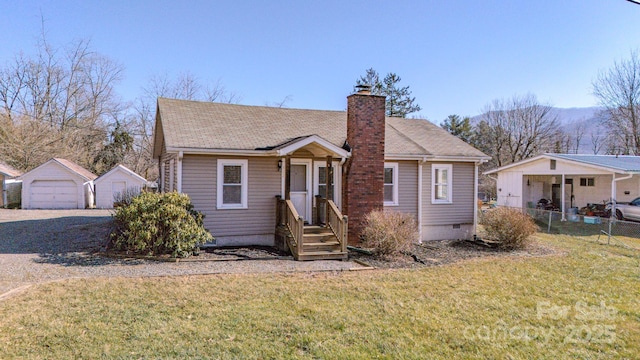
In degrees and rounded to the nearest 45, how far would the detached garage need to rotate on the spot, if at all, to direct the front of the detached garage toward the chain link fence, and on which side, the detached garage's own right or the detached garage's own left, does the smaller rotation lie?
approximately 45° to the detached garage's own left

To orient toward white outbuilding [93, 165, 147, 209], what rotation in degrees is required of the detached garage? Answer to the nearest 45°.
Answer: approximately 90° to its left

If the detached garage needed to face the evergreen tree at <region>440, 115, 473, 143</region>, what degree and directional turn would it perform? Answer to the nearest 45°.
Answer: approximately 90° to its left

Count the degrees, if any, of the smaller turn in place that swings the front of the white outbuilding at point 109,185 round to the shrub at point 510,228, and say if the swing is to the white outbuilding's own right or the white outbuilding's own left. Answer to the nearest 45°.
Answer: approximately 45° to the white outbuilding's own left

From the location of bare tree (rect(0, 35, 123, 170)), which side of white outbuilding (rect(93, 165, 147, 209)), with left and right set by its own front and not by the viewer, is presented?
back

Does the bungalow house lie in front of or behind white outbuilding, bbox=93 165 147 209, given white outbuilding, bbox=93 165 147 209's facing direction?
in front

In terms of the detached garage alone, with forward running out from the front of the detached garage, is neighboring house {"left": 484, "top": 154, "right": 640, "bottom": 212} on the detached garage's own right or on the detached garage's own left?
on the detached garage's own left

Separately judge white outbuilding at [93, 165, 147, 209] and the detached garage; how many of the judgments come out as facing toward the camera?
2

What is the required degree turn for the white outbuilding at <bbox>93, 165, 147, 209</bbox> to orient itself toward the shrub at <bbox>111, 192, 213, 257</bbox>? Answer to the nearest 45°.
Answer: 0° — it already faces it

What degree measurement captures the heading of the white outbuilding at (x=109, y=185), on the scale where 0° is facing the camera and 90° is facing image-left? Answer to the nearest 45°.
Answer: approximately 0°

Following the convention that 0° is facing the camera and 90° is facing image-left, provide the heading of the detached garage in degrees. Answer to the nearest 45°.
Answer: approximately 0°

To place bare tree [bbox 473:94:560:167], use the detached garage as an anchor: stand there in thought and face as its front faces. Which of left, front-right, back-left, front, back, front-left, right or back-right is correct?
left

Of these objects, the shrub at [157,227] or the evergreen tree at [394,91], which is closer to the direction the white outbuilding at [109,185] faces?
the shrub
